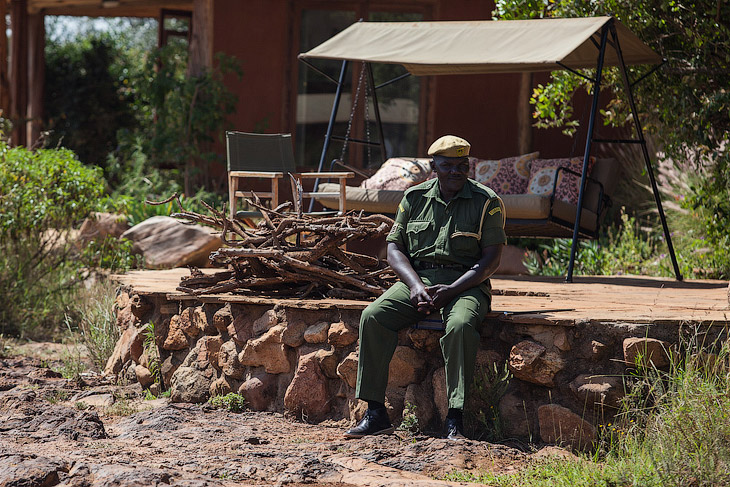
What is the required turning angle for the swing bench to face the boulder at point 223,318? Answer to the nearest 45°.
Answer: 0° — it already faces it

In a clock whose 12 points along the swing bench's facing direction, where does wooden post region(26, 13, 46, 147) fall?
The wooden post is roughly at 3 o'clock from the swing bench.

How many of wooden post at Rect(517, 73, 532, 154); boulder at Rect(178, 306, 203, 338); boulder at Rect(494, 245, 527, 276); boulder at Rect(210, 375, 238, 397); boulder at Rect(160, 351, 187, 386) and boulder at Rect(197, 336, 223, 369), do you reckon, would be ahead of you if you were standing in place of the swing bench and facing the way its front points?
4

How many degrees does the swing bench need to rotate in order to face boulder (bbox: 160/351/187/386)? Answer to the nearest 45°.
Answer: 0° — it already faces it

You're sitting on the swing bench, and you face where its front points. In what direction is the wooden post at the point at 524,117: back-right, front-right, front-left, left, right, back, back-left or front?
back-right

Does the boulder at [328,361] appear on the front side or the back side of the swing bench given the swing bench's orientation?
on the front side

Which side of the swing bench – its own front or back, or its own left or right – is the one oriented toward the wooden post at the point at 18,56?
right

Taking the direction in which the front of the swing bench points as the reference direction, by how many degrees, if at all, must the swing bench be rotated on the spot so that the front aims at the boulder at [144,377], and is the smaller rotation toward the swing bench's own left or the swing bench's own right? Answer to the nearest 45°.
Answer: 0° — it already faces it

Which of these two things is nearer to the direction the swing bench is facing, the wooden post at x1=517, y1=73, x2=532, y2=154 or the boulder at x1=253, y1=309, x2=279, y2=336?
the boulder

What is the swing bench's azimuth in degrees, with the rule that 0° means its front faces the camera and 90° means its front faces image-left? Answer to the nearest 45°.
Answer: approximately 45°

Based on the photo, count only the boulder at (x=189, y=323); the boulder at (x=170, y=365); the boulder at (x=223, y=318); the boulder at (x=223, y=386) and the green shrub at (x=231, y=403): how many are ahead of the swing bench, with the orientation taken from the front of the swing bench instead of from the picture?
5

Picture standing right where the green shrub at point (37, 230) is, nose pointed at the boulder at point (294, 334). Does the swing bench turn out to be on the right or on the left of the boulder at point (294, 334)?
left

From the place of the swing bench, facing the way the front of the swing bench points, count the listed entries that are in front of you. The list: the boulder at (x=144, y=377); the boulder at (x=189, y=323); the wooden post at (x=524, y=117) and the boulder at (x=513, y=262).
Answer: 2

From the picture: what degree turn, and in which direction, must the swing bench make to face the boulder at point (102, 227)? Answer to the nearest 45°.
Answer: approximately 45° to its right

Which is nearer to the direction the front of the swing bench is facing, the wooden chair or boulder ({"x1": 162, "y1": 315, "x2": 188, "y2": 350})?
the boulder
